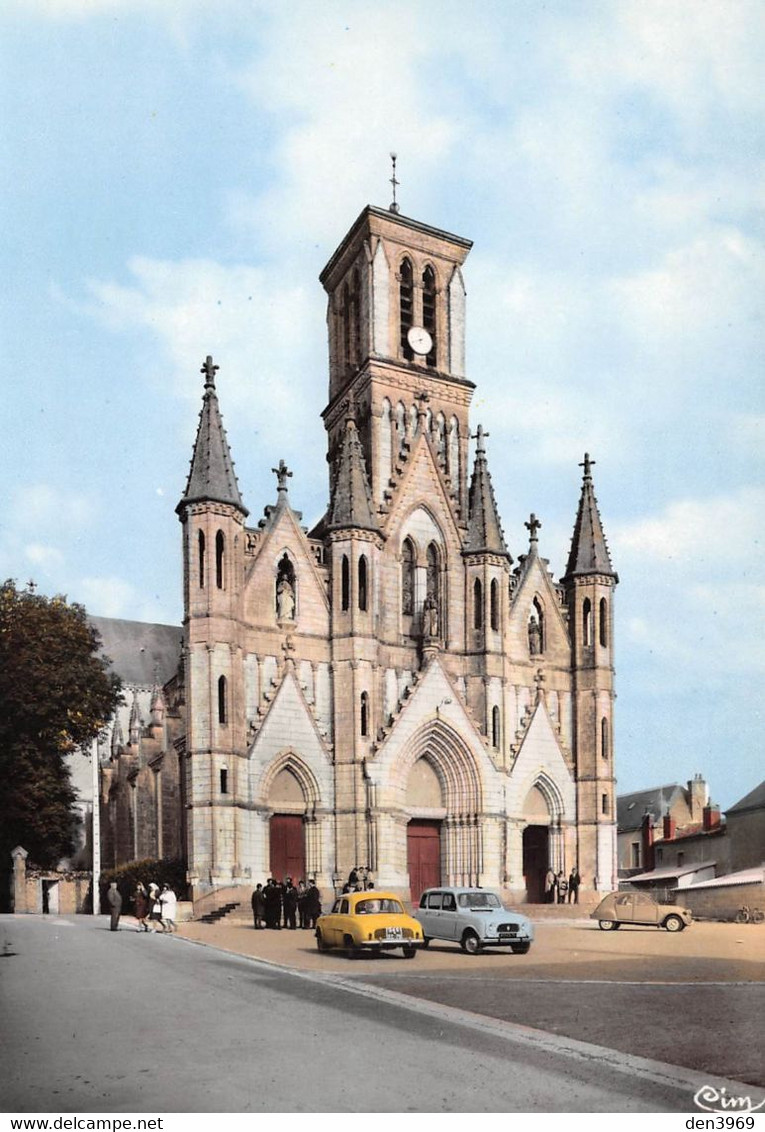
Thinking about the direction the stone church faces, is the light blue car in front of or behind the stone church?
in front

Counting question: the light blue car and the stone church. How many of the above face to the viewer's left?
0

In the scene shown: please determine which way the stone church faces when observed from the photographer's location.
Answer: facing the viewer and to the right of the viewer

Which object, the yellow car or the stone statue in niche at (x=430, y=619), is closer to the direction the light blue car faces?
the yellow car

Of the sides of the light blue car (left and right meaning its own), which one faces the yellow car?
right
